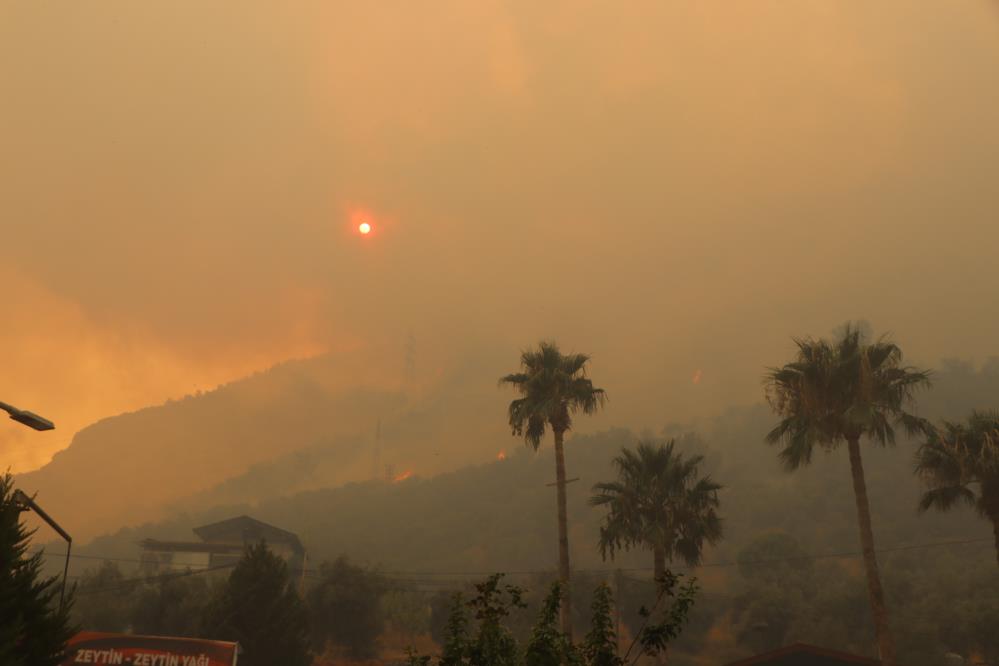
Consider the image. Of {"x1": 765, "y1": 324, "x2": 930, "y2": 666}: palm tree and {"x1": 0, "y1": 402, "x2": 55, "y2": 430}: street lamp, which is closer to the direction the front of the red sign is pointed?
the street lamp

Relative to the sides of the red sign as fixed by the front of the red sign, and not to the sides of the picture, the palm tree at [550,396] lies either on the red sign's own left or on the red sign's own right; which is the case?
on the red sign's own left

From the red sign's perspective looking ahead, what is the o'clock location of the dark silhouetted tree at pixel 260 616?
The dark silhouetted tree is roughly at 7 o'clock from the red sign.

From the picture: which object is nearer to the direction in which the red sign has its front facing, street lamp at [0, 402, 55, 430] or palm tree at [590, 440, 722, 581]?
the street lamp

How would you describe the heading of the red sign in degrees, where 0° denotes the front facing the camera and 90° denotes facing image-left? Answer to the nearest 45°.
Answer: approximately 0°
